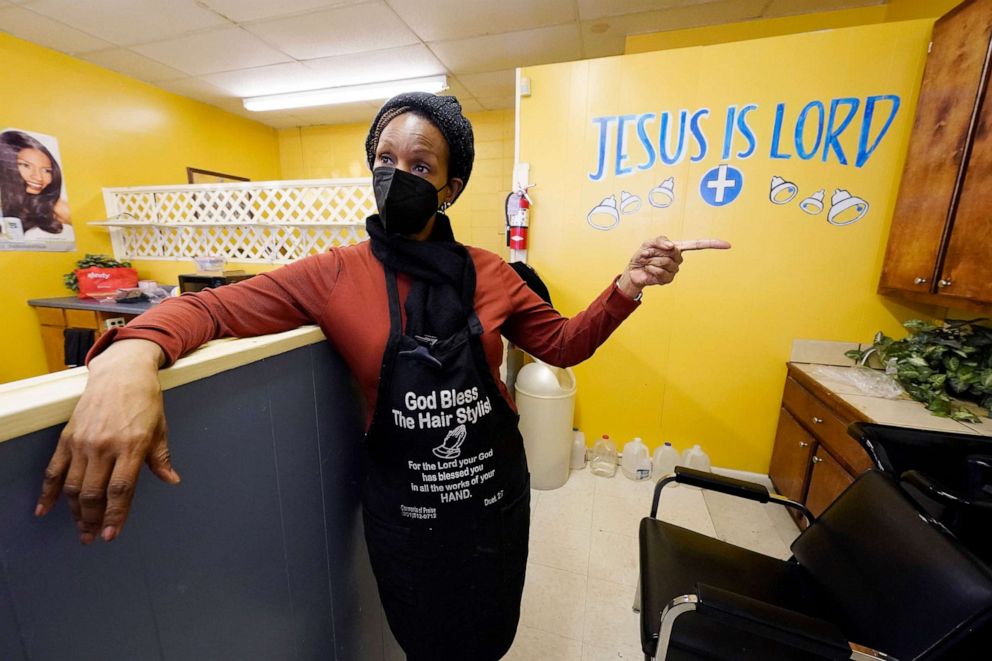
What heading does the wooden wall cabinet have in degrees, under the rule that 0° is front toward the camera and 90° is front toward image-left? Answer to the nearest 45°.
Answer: approximately 45°

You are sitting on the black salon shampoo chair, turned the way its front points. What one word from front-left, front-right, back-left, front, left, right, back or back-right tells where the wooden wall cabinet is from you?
right

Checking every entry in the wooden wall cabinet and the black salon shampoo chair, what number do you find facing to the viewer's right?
0

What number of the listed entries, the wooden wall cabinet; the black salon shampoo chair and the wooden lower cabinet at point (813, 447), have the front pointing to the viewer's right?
0

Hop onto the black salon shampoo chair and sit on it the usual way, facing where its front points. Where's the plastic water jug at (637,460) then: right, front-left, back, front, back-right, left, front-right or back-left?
front-right

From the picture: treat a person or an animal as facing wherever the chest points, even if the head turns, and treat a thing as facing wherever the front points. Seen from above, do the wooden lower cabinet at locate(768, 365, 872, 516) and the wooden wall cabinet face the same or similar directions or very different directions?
same or similar directions

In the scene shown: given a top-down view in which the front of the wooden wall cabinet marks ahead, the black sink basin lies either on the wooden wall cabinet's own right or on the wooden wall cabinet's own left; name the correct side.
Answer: on the wooden wall cabinet's own left

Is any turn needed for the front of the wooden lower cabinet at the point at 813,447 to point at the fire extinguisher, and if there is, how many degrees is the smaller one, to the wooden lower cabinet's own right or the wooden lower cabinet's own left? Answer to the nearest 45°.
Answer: approximately 45° to the wooden lower cabinet's own right

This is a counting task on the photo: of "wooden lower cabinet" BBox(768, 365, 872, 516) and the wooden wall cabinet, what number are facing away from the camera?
0

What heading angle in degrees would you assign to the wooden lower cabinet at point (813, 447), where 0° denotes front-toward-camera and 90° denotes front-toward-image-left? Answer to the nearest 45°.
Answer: approximately 45°

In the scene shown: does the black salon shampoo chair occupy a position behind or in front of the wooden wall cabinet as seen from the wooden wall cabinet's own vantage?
in front

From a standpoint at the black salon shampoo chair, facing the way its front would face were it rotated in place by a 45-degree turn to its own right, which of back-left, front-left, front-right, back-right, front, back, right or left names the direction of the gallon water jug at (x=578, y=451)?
front

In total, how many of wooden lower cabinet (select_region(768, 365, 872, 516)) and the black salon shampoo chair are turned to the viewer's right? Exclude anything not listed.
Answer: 0

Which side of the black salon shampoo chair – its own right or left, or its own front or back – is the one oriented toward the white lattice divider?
front

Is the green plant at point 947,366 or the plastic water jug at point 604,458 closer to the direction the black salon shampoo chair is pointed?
the plastic water jug

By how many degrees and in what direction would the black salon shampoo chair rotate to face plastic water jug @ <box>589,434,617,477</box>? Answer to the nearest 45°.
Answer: approximately 45° to its right

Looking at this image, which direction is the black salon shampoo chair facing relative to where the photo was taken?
to the viewer's left

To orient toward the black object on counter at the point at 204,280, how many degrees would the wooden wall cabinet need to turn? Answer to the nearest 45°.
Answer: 0° — it already faces it

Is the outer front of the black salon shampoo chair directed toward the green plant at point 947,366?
no

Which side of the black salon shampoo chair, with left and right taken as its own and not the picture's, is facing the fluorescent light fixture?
front
